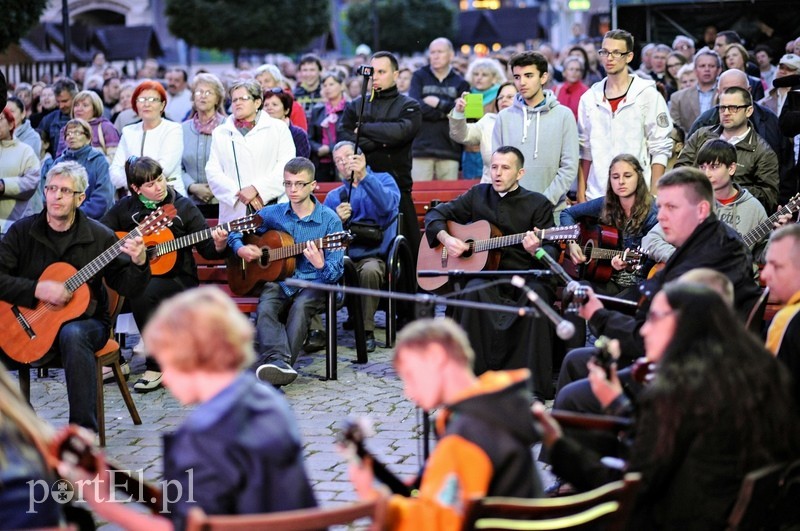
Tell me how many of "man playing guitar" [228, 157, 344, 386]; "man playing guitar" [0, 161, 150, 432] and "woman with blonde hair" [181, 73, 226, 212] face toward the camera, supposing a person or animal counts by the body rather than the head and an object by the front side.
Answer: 3

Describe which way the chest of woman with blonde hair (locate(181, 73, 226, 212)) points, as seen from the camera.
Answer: toward the camera

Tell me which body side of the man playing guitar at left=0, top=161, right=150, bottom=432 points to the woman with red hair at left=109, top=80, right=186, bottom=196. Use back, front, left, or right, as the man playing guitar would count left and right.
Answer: back

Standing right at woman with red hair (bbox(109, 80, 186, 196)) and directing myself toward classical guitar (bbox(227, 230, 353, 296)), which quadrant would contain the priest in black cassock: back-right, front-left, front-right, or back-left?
front-left

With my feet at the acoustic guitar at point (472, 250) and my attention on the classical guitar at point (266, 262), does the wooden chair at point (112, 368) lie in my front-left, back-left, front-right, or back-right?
front-left

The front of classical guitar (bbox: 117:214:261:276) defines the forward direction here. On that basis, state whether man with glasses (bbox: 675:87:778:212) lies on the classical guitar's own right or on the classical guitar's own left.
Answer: on the classical guitar's own left

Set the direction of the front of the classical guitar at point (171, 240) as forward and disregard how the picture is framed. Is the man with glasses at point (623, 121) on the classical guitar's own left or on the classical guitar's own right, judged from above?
on the classical guitar's own left

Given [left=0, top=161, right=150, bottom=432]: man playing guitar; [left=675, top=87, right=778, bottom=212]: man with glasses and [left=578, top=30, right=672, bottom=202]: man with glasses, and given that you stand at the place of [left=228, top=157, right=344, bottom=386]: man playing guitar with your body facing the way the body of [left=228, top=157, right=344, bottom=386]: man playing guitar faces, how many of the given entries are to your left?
2

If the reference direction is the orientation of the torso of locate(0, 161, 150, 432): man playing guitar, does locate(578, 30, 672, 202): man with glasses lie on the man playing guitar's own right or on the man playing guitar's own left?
on the man playing guitar's own left

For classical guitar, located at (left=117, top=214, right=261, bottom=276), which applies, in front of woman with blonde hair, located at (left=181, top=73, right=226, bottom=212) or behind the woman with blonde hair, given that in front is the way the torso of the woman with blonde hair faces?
in front

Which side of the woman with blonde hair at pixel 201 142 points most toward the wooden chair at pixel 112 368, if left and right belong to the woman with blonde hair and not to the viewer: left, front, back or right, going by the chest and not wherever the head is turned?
front

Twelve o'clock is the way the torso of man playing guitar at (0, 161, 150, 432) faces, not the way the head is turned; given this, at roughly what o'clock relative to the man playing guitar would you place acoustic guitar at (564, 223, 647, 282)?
The acoustic guitar is roughly at 9 o'clock from the man playing guitar.

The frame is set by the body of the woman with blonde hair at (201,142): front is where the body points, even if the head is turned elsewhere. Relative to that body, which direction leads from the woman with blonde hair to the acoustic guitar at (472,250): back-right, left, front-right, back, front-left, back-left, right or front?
front-left

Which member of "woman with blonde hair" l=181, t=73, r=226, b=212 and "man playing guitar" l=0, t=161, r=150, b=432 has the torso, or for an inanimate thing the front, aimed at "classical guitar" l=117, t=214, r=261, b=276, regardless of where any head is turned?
the woman with blonde hair
